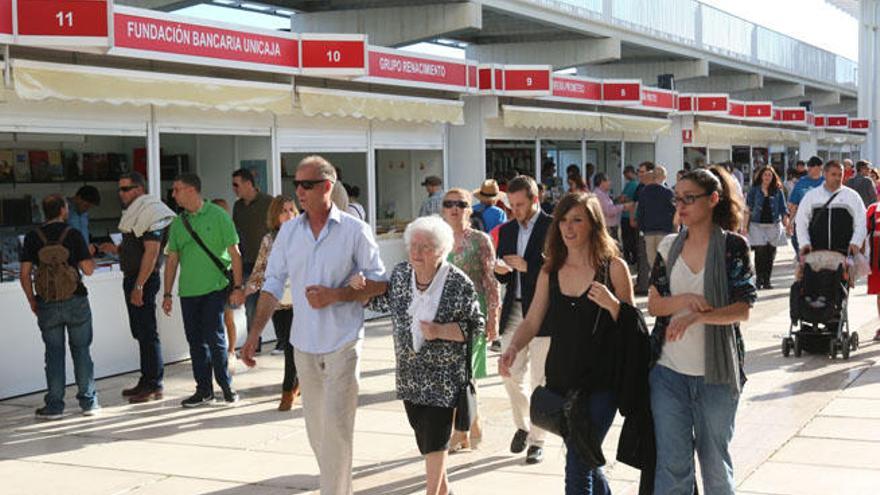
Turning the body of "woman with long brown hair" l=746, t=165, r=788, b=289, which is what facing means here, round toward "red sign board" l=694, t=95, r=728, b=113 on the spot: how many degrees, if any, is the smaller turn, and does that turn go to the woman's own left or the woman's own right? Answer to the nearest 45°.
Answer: approximately 180°

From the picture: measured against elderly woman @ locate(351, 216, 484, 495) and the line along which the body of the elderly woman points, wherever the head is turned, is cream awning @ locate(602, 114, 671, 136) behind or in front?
behind

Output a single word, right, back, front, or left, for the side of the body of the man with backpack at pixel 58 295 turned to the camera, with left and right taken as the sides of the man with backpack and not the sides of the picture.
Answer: back

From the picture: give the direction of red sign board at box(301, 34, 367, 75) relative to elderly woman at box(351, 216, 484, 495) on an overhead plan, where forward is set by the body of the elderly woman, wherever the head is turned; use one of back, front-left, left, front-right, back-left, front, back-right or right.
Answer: back-right

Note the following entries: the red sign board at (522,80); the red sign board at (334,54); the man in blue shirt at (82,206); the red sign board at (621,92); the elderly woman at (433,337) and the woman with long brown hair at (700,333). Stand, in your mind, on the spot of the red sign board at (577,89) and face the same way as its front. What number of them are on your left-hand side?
1

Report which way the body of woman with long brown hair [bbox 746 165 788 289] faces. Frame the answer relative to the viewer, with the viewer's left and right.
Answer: facing the viewer

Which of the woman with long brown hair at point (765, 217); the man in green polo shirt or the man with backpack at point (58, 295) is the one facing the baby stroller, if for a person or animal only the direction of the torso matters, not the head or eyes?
the woman with long brown hair

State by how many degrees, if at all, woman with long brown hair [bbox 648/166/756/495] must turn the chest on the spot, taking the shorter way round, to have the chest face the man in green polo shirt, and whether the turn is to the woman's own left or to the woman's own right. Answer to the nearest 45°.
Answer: approximately 90° to the woman's own right

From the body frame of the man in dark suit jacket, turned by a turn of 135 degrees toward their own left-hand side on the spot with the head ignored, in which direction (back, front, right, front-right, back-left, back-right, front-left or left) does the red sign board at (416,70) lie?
left

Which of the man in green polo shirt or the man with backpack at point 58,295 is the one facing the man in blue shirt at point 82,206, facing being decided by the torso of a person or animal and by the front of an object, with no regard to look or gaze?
the man with backpack

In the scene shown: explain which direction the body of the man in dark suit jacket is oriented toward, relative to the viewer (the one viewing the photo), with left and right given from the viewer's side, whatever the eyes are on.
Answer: facing the viewer and to the left of the viewer

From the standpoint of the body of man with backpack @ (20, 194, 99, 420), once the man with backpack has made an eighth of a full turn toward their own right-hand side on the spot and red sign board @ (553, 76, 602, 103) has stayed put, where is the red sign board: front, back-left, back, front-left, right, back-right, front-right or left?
front

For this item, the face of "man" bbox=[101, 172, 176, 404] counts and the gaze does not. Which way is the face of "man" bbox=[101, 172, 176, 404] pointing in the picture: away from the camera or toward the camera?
toward the camera

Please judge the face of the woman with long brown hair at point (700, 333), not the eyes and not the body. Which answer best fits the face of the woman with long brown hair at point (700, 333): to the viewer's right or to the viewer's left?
to the viewer's left

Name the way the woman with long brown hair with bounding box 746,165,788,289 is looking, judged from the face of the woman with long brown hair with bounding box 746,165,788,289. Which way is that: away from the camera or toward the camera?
toward the camera

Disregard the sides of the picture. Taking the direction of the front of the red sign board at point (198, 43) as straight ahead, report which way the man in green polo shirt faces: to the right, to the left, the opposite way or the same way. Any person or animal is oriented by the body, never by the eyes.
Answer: to the right
